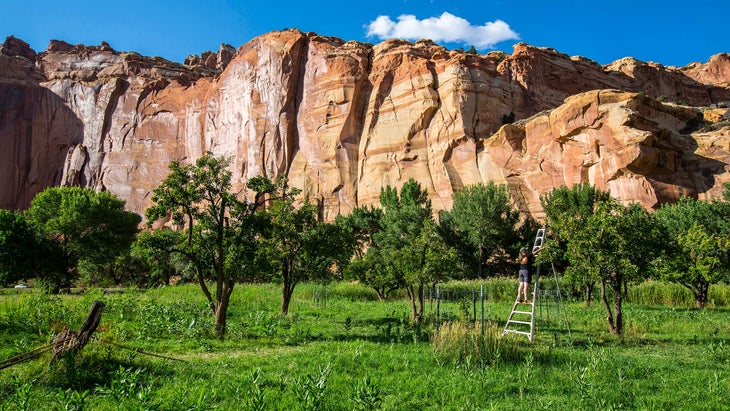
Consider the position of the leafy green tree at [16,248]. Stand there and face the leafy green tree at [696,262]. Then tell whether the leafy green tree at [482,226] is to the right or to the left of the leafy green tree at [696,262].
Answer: left

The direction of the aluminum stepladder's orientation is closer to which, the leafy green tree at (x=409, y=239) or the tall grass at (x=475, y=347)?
the tall grass

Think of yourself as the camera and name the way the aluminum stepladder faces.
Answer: facing the viewer and to the left of the viewer

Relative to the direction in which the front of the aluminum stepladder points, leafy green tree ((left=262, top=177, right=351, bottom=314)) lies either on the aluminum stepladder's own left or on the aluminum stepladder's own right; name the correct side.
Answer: on the aluminum stepladder's own right

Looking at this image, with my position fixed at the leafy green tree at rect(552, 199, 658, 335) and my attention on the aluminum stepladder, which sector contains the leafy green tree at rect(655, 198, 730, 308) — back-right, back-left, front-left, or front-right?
back-right

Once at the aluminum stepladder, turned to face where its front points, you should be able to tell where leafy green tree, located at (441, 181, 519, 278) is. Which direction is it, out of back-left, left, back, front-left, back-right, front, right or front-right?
back-right
